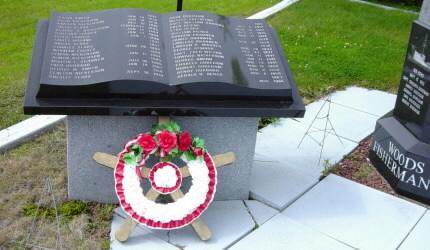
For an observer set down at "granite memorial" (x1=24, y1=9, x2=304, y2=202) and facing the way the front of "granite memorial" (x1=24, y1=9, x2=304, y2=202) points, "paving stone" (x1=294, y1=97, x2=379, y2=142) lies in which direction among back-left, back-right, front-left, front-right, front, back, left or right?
back-left

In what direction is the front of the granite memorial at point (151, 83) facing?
toward the camera

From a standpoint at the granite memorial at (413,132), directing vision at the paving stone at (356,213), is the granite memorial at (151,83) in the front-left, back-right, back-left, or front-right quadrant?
front-right

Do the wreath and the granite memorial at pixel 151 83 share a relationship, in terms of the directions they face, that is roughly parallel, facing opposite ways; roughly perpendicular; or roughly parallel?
roughly parallel

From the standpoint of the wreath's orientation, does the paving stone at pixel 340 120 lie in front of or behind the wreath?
behind

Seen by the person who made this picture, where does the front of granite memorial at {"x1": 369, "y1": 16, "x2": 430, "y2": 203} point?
facing the viewer and to the left of the viewer

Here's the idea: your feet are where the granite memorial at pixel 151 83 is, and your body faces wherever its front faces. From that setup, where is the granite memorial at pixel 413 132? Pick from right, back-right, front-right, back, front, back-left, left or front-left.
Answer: left

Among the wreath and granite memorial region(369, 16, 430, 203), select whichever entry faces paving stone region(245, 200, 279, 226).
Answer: the granite memorial

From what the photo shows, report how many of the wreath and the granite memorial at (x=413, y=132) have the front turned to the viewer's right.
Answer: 0

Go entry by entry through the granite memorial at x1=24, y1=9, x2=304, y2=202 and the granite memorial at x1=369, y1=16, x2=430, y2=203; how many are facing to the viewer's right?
0

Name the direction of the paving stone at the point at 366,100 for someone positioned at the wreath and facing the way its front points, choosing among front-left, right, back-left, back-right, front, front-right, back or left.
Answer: back-left

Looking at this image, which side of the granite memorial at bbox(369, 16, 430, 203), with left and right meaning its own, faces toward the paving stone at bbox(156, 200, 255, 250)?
front

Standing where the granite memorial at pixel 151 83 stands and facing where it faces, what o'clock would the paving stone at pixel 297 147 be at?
The paving stone is roughly at 8 o'clock from the granite memorial.

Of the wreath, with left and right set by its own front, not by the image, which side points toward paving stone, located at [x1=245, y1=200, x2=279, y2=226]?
left

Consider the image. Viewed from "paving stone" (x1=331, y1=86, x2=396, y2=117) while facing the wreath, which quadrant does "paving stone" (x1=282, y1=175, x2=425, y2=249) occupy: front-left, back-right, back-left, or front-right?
front-left

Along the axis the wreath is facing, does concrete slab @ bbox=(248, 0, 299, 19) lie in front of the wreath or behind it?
behind
